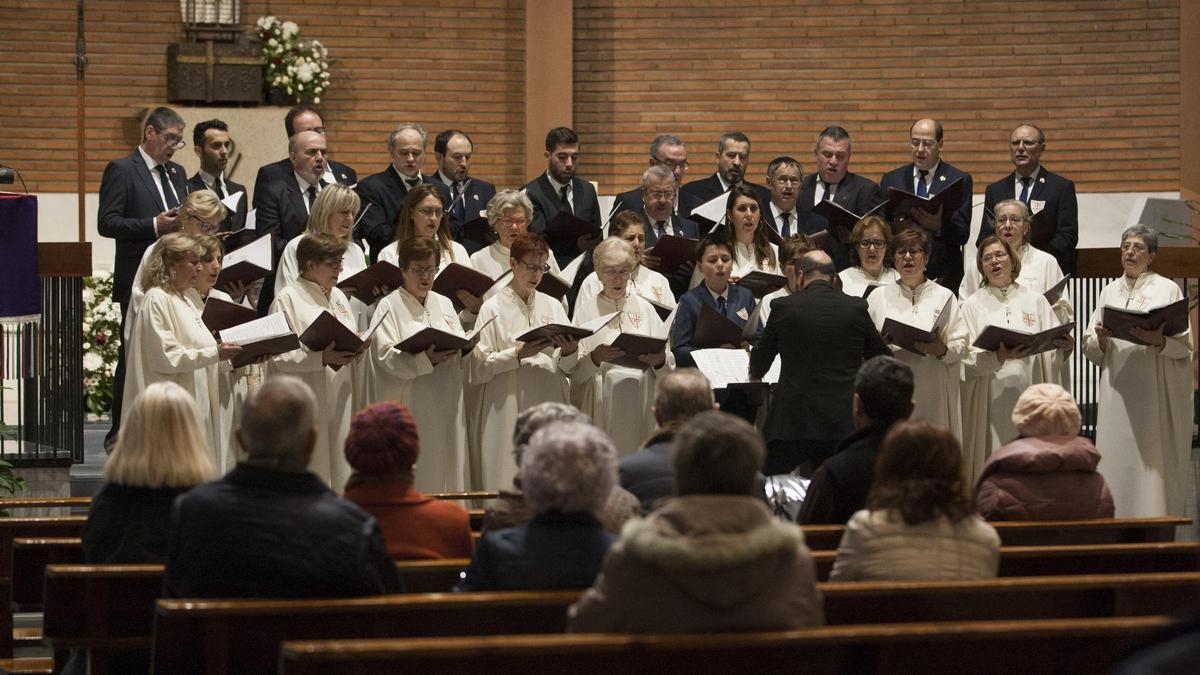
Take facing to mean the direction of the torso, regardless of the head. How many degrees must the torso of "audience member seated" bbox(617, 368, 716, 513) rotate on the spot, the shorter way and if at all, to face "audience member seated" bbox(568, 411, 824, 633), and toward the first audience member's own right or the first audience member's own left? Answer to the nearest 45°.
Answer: approximately 180°

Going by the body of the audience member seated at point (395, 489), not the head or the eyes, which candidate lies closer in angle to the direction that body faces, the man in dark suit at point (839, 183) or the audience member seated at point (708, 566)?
the man in dark suit

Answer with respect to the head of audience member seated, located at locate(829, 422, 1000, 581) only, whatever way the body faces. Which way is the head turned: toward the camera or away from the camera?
away from the camera

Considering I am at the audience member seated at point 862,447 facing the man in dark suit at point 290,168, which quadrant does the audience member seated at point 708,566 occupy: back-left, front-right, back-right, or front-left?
back-left

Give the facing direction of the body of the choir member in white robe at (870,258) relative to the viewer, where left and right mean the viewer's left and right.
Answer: facing the viewer

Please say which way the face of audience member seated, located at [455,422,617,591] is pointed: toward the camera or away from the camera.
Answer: away from the camera

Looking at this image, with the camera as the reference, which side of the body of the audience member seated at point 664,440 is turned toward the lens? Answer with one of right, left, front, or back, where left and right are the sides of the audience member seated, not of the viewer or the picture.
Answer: back

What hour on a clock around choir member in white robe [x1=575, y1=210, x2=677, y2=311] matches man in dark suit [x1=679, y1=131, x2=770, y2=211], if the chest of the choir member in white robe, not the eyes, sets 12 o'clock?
The man in dark suit is roughly at 7 o'clock from the choir member in white robe.

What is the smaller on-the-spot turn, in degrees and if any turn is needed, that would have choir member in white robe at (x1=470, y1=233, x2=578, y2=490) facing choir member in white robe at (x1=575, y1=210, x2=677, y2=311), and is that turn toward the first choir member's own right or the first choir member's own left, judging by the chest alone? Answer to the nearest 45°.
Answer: approximately 90° to the first choir member's own left

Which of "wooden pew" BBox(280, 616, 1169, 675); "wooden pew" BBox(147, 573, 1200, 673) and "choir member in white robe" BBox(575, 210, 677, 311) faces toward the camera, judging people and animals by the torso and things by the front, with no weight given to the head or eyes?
the choir member in white robe

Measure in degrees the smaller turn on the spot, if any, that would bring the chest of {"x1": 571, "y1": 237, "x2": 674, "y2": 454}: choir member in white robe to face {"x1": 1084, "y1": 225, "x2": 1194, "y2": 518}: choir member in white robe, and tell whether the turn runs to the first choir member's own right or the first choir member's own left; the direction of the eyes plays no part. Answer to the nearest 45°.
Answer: approximately 90° to the first choir member's own left

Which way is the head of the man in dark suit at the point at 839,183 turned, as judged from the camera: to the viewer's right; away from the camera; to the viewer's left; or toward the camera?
toward the camera

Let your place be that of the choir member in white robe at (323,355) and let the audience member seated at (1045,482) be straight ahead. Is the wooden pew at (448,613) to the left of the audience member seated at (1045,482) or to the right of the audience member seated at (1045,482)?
right

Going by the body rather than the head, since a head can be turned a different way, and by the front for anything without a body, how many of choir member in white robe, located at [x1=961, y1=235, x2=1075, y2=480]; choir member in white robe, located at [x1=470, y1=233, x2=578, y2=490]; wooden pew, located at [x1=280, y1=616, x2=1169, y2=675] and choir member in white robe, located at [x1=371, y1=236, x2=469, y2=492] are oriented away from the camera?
1

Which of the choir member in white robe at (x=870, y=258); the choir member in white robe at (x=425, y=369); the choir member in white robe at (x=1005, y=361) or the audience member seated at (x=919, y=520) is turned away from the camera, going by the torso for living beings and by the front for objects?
the audience member seated

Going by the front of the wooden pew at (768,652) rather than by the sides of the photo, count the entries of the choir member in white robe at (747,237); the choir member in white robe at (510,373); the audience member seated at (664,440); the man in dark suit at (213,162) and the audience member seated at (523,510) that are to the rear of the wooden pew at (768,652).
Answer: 0

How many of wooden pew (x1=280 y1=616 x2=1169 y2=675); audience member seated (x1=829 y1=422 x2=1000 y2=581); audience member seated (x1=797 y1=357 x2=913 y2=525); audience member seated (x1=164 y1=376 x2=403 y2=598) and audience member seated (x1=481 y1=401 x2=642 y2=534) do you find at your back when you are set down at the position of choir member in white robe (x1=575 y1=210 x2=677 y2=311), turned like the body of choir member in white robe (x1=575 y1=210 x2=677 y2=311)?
0

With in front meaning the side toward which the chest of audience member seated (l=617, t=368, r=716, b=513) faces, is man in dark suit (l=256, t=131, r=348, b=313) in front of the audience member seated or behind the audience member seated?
in front

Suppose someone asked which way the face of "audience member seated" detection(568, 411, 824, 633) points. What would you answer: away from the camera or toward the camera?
away from the camera

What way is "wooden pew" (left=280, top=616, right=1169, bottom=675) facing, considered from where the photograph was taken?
facing away from the viewer

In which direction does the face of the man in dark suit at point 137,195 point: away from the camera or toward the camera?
toward the camera

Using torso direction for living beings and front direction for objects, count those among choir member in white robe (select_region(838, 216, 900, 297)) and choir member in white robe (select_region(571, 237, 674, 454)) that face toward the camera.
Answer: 2

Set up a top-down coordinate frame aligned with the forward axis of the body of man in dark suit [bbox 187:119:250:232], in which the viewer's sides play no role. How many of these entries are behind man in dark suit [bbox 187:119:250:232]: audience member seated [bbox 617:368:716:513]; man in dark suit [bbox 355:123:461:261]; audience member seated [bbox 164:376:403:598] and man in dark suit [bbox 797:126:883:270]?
0

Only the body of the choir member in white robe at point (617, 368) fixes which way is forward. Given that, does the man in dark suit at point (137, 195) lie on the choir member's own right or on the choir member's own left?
on the choir member's own right

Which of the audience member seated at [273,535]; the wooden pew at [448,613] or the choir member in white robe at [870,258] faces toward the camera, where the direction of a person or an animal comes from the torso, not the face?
the choir member in white robe
